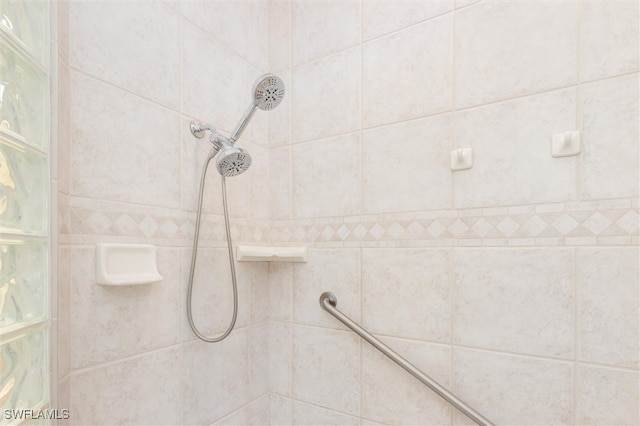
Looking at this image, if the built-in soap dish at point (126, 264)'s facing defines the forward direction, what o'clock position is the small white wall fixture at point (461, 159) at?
The small white wall fixture is roughly at 11 o'clock from the built-in soap dish.

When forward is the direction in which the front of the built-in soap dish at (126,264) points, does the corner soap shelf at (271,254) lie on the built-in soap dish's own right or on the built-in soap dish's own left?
on the built-in soap dish's own left

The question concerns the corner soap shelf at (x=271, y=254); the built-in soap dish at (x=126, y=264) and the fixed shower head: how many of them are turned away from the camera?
0

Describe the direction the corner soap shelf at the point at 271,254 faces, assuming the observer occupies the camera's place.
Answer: facing the viewer

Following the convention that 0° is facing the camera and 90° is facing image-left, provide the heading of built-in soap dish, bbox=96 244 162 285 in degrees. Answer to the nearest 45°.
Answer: approximately 315°

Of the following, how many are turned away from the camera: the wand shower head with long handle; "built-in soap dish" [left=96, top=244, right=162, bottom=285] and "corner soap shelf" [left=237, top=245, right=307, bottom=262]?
0

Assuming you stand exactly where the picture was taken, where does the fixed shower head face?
facing the viewer and to the right of the viewer

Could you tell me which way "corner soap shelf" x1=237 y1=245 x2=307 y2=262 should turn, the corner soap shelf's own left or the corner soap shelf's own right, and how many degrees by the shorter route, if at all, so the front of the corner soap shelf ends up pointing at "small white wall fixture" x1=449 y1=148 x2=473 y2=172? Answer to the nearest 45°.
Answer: approximately 45° to the corner soap shelf's own left

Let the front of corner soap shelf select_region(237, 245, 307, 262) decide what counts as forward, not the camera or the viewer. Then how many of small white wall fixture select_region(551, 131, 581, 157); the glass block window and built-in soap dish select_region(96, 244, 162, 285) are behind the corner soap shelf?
0
